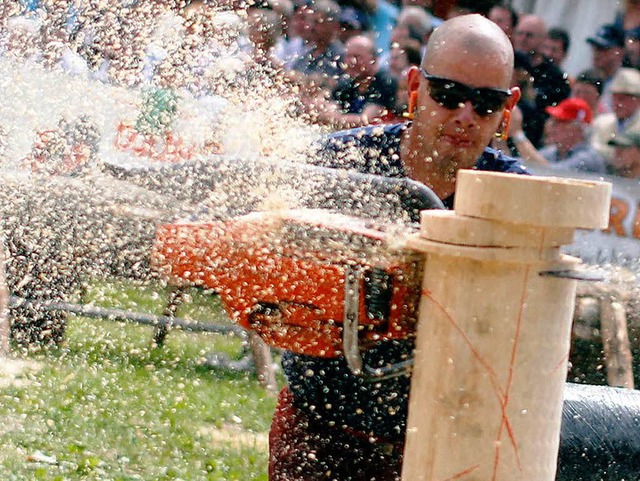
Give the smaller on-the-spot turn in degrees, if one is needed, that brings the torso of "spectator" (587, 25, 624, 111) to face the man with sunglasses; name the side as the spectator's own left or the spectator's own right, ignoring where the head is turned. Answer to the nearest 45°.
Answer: approximately 45° to the spectator's own left

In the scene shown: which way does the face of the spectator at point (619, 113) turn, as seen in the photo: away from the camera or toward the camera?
toward the camera

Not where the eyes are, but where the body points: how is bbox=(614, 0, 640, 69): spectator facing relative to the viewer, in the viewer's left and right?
facing the viewer

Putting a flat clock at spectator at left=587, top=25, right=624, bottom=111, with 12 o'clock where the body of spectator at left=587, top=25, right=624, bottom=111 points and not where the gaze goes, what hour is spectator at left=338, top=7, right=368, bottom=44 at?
spectator at left=338, top=7, right=368, bottom=44 is roughly at 1 o'clock from spectator at left=587, top=25, right=624, bottom=111.

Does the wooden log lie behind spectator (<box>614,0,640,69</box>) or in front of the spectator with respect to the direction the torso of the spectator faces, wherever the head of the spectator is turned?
in front

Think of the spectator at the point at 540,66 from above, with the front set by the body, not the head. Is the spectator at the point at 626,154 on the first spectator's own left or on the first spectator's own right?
on the first spectator's own left

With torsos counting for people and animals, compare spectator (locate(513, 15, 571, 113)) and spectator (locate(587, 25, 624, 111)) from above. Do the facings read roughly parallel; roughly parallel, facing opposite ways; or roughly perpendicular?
roughly parallel

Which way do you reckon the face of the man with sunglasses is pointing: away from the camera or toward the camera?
toward the camera

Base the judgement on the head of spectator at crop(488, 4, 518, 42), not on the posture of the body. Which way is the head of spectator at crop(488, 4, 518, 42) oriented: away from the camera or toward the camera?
toward the camera
